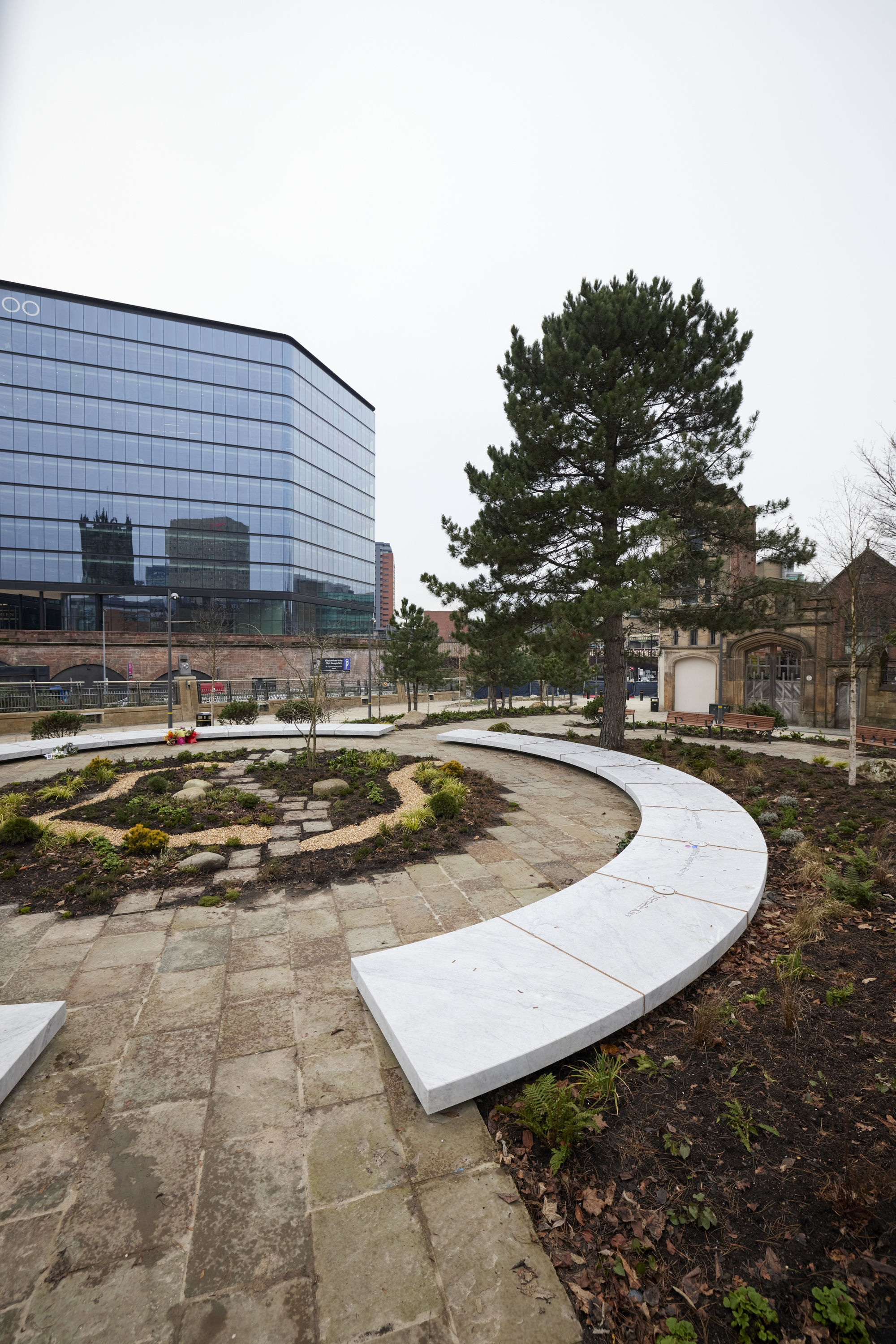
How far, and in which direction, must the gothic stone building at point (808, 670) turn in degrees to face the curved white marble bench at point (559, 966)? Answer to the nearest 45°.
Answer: approximately 45° to its left

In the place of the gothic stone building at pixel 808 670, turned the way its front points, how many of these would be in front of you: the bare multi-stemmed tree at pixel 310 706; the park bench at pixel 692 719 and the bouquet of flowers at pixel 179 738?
3

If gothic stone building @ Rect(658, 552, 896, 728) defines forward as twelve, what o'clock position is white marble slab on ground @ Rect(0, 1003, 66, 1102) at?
The white marble slab on ground is roughly at 11 o'clock from the gothic stone building.

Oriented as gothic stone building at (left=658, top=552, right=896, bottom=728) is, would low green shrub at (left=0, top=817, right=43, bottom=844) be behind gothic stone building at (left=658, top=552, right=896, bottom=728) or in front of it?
in front

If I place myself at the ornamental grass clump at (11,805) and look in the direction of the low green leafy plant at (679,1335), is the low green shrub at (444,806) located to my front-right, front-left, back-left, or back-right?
front-left

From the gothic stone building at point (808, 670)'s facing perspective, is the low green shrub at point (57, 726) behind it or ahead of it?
ahead

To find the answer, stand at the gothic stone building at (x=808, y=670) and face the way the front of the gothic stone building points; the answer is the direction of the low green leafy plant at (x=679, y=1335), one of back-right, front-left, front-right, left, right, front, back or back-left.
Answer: front-left

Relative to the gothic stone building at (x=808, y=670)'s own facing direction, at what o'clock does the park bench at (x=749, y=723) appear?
The park bench is roughly at 11 o'clock from the gothic stone building.
